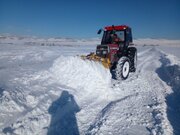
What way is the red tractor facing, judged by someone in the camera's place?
facing the viewer and to the left of the viewer

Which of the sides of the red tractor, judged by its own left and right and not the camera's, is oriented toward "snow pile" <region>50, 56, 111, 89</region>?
front
